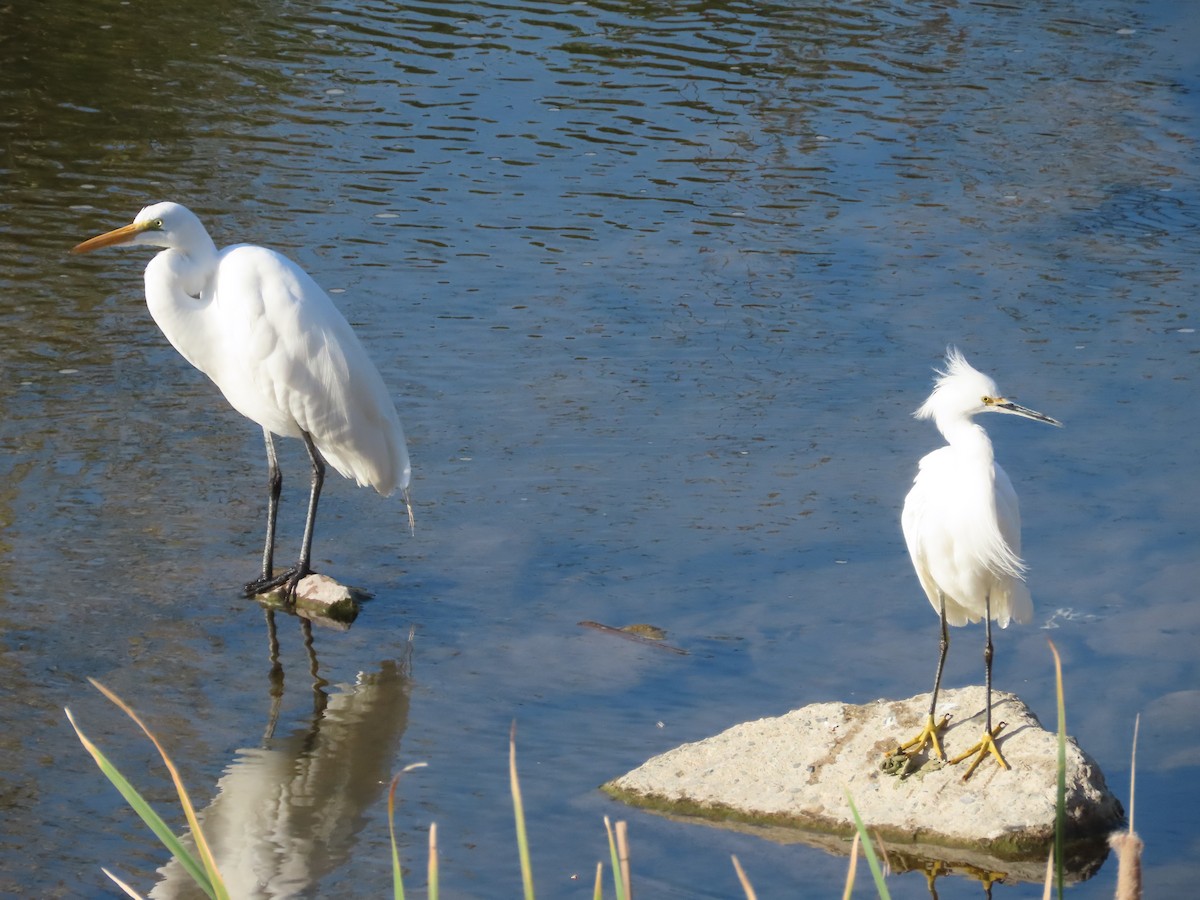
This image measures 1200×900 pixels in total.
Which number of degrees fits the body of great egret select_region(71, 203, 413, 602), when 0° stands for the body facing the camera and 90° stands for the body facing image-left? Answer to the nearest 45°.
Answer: approximately 90°

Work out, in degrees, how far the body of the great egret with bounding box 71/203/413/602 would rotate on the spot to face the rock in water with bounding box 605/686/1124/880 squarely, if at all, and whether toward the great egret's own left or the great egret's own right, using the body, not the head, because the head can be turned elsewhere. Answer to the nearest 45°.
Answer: approximately 135° to the great egret's own left

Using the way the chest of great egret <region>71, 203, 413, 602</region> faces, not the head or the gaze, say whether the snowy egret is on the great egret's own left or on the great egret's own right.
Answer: on the great egret's own left

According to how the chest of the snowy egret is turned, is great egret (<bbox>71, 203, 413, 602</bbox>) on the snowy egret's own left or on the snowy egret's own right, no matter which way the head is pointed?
on the snowy egret's own right

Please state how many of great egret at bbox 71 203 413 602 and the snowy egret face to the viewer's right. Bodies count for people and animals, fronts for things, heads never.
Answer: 0

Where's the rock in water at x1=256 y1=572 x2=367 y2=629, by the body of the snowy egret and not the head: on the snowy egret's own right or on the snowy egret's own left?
on the snowy egret's own right
